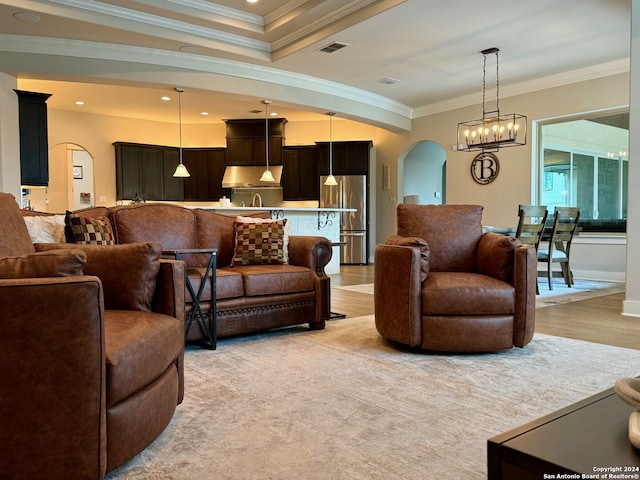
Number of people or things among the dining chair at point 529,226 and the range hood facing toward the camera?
1

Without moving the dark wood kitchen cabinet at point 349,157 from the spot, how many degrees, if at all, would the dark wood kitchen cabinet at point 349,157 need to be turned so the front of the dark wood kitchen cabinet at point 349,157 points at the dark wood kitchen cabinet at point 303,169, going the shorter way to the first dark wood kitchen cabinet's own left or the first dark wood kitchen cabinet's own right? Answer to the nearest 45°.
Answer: approximately 90° to the first dark wood kitchen cabinet's own right

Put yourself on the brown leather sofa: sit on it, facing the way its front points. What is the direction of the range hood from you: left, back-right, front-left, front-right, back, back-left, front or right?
back-left

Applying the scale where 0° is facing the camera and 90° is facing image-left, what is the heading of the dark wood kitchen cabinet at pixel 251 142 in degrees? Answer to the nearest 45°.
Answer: approximately 0°

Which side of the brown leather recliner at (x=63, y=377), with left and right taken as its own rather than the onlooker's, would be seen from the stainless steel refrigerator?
left

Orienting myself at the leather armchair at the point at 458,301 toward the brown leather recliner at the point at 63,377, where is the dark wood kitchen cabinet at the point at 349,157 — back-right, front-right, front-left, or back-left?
back-right

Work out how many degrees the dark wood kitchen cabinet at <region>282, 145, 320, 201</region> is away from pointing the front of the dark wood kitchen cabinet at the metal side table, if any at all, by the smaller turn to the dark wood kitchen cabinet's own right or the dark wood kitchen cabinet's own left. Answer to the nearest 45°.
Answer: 0° — it already faces it

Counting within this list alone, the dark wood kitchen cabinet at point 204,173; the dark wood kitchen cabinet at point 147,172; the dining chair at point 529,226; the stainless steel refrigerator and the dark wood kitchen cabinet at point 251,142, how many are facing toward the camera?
4

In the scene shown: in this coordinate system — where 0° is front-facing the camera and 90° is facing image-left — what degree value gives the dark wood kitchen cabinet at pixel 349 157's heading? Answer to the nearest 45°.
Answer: approximately 0°

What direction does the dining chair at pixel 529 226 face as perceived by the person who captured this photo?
facing away from the viewer and to the left of the viewer
